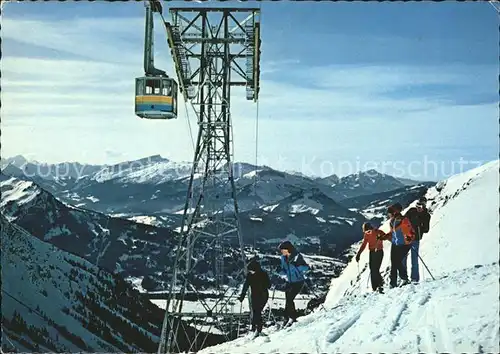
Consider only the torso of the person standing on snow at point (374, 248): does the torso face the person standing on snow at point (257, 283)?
yes

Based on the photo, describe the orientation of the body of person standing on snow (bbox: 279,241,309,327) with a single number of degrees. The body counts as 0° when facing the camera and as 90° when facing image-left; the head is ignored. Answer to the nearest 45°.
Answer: approximately 45°

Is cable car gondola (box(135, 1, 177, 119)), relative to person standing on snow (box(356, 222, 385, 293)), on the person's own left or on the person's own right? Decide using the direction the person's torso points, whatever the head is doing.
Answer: on the person's own right

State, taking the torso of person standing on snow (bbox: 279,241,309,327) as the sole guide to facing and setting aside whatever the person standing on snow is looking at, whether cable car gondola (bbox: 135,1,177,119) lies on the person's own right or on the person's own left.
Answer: on the person's own right

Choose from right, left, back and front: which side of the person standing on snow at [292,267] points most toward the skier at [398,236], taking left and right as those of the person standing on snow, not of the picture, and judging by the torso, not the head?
back

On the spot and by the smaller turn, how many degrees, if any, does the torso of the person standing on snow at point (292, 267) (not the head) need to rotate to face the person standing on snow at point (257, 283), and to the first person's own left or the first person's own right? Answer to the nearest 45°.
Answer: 0° — they already face them

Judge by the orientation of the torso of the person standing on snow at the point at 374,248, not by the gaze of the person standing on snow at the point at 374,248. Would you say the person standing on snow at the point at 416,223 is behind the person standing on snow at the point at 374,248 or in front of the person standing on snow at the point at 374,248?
behind

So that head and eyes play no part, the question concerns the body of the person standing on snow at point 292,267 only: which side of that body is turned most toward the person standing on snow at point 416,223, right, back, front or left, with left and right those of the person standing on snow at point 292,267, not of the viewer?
back

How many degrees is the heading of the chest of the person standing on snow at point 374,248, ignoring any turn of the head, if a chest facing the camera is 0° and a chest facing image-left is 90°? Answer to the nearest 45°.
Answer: approximately 45°
